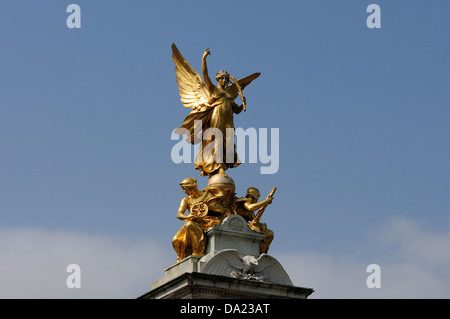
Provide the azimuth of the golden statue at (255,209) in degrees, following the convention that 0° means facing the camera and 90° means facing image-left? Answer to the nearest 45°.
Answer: approximately 270°

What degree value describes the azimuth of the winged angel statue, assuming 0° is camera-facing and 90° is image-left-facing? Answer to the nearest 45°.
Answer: approximately 315°

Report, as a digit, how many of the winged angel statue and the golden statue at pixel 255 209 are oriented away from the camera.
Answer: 0
